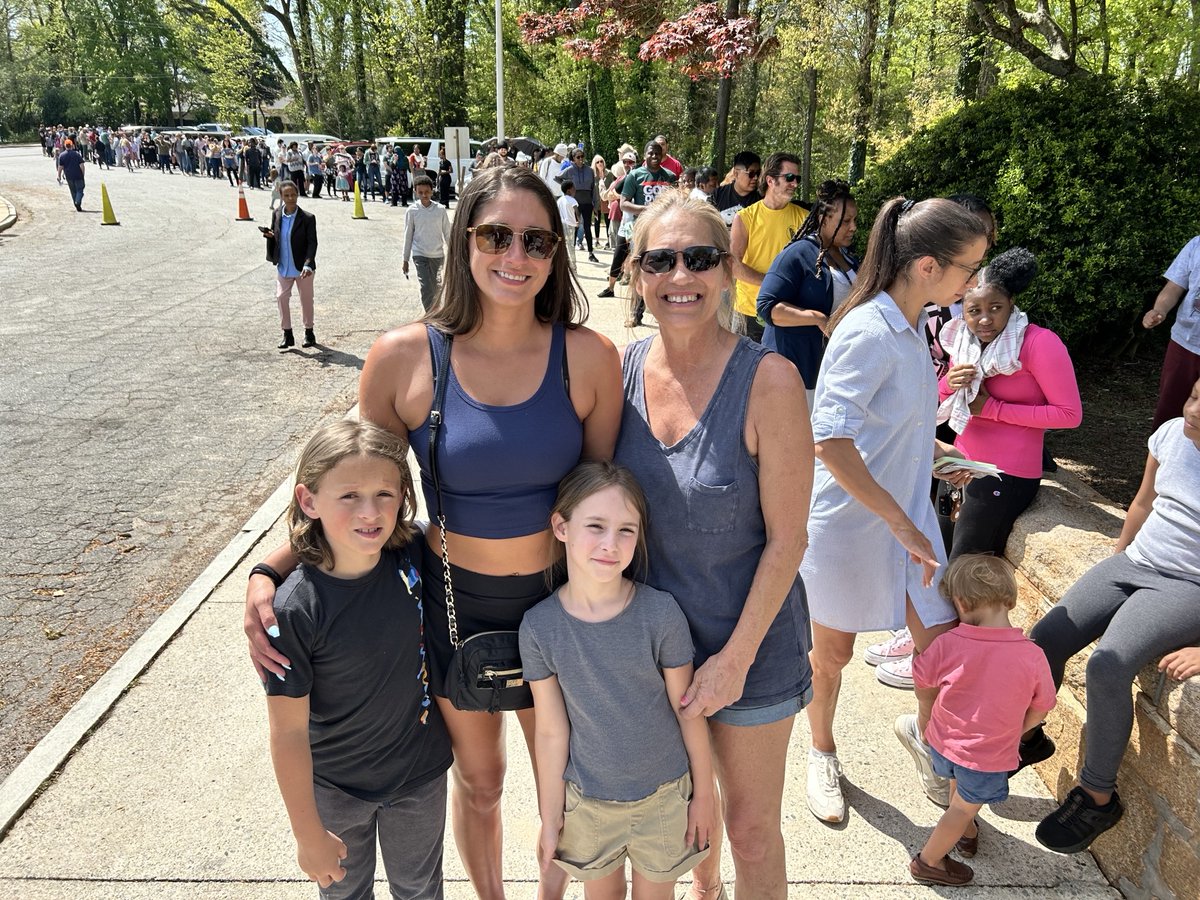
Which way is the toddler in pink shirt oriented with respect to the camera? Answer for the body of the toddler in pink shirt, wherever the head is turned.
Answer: away from the camera

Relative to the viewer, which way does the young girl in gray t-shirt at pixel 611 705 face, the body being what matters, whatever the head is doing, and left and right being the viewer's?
facing the viewer

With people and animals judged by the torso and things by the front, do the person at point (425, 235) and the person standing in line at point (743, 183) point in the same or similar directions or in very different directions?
same or similar directions

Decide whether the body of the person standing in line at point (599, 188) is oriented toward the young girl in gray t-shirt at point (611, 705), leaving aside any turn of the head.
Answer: yes

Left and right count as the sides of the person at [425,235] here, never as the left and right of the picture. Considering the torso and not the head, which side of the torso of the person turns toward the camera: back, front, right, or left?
front

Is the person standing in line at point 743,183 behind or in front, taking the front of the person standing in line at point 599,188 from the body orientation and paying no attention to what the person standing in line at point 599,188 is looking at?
in front

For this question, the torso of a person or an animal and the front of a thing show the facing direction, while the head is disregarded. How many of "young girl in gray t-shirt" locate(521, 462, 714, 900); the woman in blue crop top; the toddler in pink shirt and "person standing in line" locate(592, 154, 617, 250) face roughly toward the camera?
3

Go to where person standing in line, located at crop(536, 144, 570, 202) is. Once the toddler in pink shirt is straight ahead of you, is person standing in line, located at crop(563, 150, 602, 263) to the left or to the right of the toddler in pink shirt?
left

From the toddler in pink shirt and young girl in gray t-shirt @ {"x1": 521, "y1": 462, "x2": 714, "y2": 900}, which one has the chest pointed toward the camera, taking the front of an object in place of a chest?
the young girl in gray t-shirt

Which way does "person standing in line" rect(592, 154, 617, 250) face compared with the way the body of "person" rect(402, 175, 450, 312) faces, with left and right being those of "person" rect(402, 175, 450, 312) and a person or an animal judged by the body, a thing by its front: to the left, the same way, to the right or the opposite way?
the same way

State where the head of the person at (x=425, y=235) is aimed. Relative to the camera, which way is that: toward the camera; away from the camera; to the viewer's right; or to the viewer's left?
toward the camera

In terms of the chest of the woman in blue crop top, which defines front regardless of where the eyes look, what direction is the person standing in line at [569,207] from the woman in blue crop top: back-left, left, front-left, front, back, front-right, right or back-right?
back

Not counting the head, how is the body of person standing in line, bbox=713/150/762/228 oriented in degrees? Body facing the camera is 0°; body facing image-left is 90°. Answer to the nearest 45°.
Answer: approximately 315°

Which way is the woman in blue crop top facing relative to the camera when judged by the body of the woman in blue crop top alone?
toward the camera
